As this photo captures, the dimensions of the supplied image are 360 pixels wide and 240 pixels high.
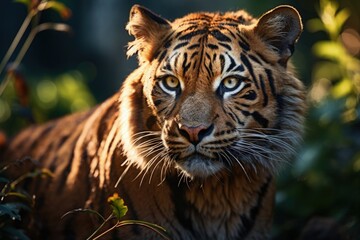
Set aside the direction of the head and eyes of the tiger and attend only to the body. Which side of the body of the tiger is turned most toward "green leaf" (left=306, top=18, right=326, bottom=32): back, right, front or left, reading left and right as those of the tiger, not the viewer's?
left

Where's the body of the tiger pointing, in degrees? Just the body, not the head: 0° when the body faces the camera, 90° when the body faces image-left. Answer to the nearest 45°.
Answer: approximately 315°

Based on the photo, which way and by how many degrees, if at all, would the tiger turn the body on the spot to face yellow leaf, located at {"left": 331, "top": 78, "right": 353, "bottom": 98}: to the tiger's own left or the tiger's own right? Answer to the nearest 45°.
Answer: approximately 90° to the tiger's own left
